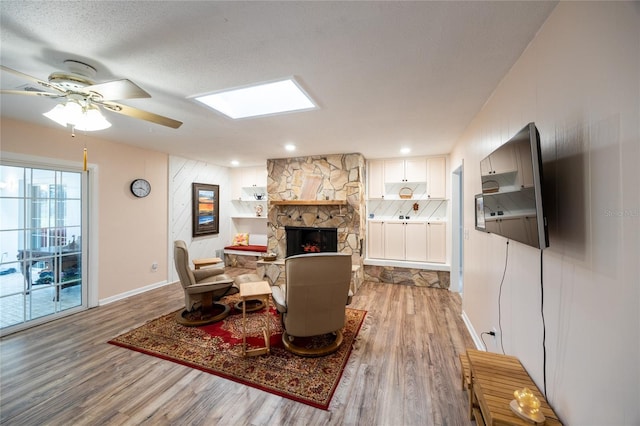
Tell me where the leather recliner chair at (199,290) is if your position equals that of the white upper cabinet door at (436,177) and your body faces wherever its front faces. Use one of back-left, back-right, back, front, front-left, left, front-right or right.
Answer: front-right

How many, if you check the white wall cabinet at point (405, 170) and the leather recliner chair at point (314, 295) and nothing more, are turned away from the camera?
1

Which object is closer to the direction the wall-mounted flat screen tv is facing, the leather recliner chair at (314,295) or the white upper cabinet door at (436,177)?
the leather recliner chair

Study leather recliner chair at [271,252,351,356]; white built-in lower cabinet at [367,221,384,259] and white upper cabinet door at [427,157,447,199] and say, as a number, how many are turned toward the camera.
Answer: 2

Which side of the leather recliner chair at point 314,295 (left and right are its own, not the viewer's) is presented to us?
back

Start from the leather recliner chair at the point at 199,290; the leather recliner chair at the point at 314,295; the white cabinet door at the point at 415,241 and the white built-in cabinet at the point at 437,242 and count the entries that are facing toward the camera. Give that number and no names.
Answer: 2

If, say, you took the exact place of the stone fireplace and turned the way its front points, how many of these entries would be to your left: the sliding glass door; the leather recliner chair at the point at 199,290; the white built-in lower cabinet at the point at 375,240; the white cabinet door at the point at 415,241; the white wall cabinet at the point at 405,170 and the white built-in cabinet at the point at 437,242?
4

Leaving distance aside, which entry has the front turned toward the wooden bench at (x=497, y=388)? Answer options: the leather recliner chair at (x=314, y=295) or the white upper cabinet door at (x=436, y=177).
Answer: the white upper cabinet door

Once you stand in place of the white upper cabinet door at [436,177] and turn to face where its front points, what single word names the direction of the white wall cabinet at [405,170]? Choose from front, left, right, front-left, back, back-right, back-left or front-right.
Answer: right

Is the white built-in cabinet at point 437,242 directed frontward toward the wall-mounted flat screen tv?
yes
